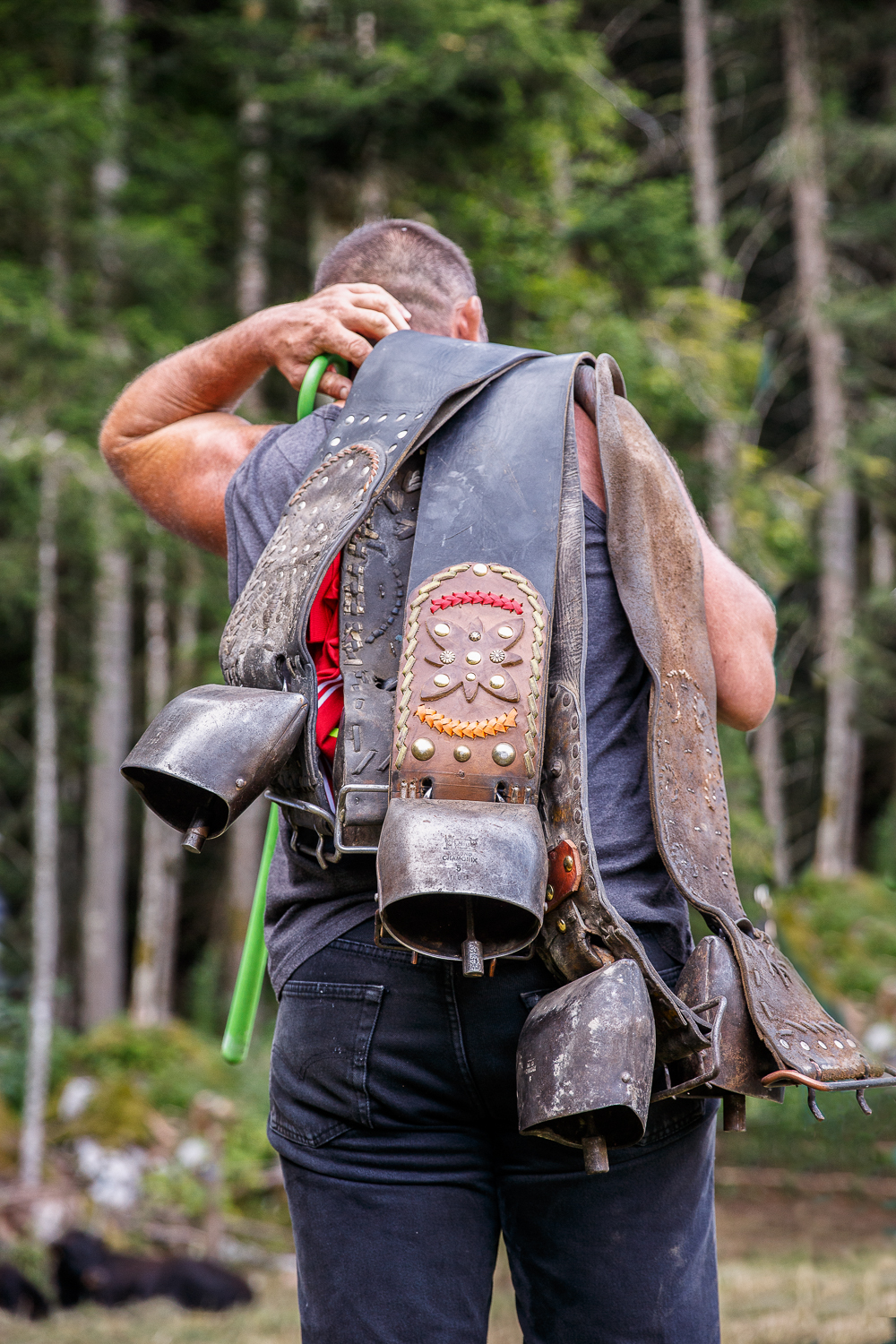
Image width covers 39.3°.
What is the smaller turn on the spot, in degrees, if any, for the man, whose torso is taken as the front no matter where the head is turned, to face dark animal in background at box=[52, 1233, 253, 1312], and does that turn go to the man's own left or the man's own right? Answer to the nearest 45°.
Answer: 0° — they already face it

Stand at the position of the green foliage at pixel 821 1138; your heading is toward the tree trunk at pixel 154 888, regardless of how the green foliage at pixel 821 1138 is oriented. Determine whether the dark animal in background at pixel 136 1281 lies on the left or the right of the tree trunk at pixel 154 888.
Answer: left

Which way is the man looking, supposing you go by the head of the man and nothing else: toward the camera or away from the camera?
away from the camera

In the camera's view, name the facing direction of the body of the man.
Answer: away from the camera
